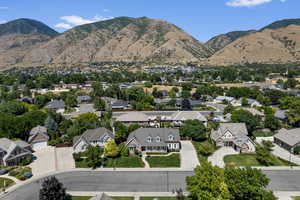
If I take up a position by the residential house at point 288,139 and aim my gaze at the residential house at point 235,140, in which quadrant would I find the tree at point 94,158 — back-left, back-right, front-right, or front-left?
front-left

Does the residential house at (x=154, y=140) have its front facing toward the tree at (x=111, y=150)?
no

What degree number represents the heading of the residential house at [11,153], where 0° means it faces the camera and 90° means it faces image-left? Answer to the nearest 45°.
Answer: approximately 315°

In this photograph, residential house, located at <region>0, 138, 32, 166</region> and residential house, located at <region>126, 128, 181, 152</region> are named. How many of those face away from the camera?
0

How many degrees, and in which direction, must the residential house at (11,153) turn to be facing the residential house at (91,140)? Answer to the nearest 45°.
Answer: approximately 45° to its left

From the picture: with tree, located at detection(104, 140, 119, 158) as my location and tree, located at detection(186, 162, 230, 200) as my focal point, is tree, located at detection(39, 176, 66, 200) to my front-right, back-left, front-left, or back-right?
front-right

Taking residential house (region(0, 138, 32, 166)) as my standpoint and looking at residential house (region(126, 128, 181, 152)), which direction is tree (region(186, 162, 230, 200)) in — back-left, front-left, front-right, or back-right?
front-right

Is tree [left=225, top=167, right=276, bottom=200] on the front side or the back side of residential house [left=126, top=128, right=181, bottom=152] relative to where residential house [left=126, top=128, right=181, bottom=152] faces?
on the front side

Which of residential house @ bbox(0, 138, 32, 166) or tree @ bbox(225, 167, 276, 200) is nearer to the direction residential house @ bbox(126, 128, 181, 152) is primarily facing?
the tree

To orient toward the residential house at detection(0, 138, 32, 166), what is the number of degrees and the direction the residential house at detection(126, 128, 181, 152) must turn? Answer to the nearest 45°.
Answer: approximately 90° to its right

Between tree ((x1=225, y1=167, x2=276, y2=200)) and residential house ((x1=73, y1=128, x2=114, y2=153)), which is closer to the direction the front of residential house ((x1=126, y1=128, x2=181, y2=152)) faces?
the tree

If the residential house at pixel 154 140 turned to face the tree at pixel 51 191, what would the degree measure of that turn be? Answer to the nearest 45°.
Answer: approximately 45° to its right

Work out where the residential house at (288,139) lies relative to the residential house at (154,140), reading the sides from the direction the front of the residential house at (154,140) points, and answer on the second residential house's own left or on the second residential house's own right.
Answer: on the second residential house's own left

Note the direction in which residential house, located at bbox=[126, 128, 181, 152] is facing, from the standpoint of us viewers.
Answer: facing the viewer
